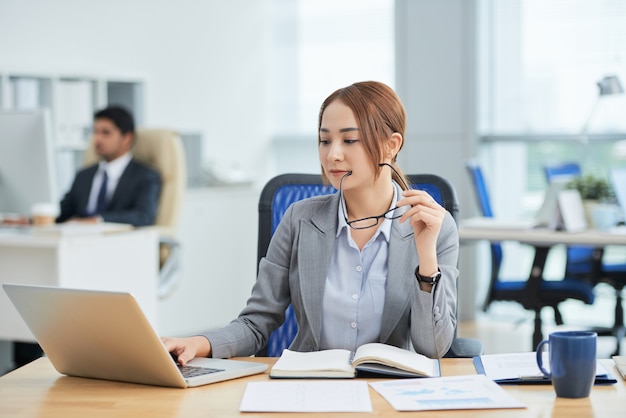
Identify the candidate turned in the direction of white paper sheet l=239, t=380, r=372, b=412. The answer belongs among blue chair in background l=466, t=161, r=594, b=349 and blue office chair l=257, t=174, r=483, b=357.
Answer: the blue office chair

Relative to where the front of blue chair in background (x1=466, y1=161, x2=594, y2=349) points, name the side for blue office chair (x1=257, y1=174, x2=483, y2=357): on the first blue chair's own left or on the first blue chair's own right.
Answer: on the first blue chair's own right

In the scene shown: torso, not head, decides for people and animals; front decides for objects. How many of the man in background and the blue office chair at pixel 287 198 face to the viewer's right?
0

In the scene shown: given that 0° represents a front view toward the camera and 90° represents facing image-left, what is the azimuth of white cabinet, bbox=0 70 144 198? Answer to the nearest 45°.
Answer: approximately 0°

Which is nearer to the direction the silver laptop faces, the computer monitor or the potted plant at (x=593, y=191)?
the potted plant

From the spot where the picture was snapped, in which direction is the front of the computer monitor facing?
facing away from the viewer and to the right of the viewer

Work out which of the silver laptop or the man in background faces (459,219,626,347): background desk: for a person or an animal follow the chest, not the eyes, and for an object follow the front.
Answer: the silver laptop

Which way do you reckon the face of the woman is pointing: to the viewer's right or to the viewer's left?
to the viewer's left

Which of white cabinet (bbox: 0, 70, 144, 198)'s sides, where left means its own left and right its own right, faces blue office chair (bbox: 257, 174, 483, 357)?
front

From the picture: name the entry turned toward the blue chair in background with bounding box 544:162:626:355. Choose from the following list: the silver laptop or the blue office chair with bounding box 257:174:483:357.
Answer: the silver laptop

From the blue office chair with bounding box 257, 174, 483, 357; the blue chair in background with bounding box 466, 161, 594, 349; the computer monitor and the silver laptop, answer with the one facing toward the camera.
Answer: the blue office chair
